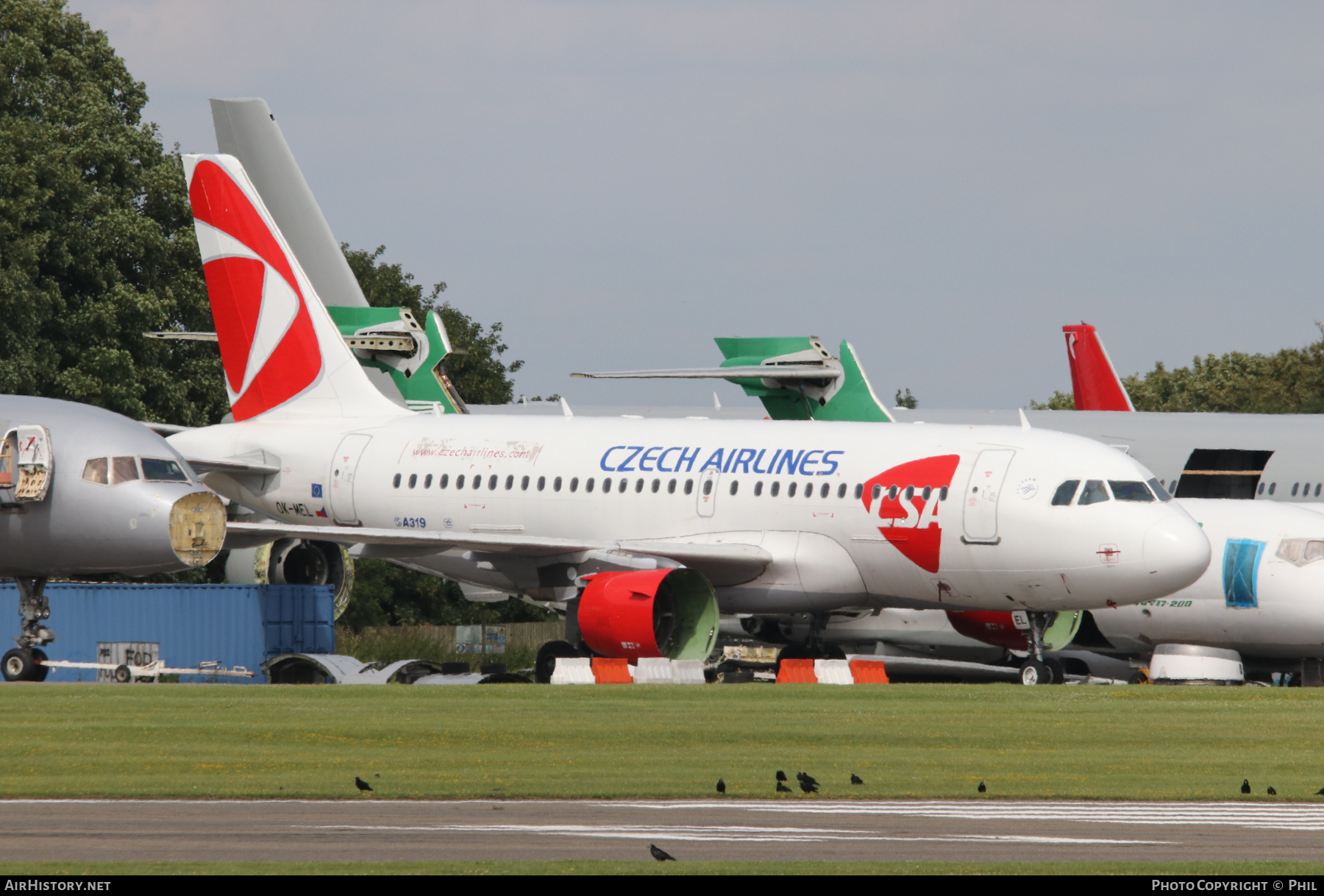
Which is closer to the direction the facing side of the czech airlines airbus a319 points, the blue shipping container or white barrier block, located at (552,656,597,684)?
the white barrier block

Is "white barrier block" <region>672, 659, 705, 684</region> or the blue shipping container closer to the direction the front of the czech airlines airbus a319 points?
the white barrier block

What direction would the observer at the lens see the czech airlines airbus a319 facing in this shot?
facing the viewer and to the right of the viewer

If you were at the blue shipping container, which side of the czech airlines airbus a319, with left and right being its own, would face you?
back

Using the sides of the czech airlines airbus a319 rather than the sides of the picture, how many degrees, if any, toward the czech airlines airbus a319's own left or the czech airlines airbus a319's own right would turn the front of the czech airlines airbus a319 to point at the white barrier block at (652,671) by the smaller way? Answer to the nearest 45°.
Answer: approximately 45° to the czech airlines airbus a319's own right
